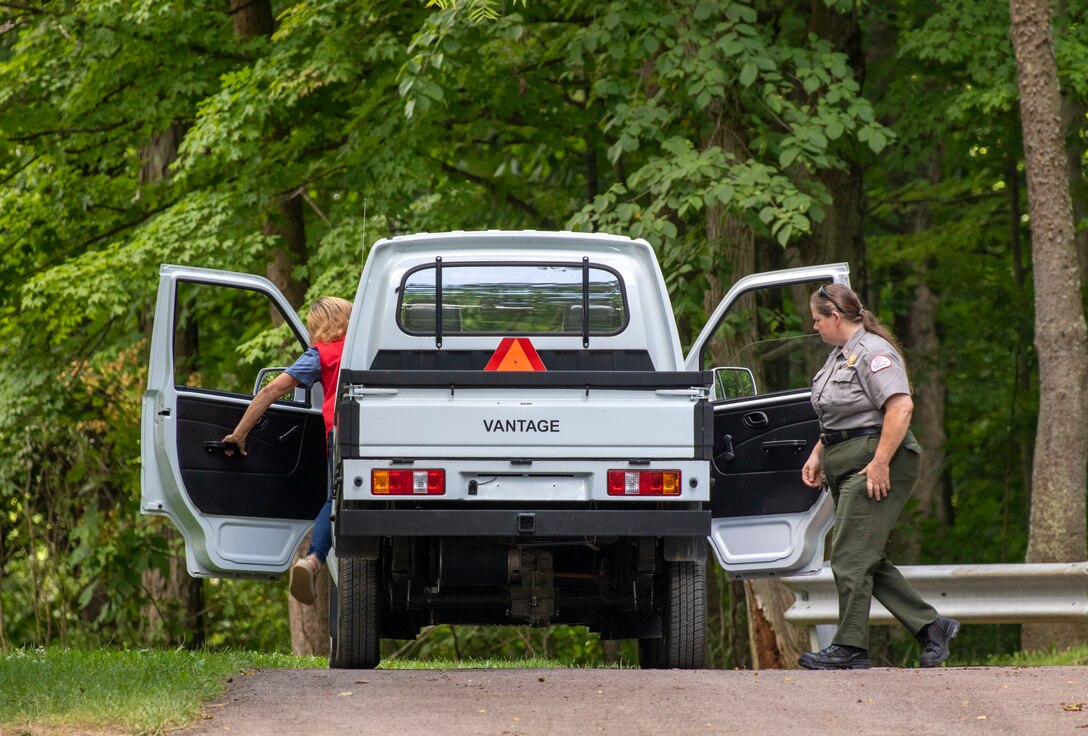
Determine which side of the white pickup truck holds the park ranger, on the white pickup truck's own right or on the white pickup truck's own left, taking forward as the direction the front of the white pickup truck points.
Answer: on the white pickup truck's own right

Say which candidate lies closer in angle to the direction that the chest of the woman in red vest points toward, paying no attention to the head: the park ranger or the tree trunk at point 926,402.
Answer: the tree trunk

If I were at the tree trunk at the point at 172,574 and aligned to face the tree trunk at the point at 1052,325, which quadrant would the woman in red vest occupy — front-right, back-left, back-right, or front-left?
front-right

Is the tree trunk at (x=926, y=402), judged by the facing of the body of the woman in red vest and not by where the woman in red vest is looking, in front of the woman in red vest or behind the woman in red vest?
in front

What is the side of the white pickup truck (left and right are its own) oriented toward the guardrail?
right

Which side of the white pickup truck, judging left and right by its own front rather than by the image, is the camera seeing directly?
back

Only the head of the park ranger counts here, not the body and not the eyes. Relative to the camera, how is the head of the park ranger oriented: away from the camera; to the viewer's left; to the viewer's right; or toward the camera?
to the viewer's left

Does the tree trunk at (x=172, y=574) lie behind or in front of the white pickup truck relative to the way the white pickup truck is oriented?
in front

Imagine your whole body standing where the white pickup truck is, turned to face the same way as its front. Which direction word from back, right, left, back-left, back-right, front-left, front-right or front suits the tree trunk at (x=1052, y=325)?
front-right

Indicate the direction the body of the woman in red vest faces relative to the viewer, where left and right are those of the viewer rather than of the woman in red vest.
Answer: facing away from the viewer and to the right of the viewer
